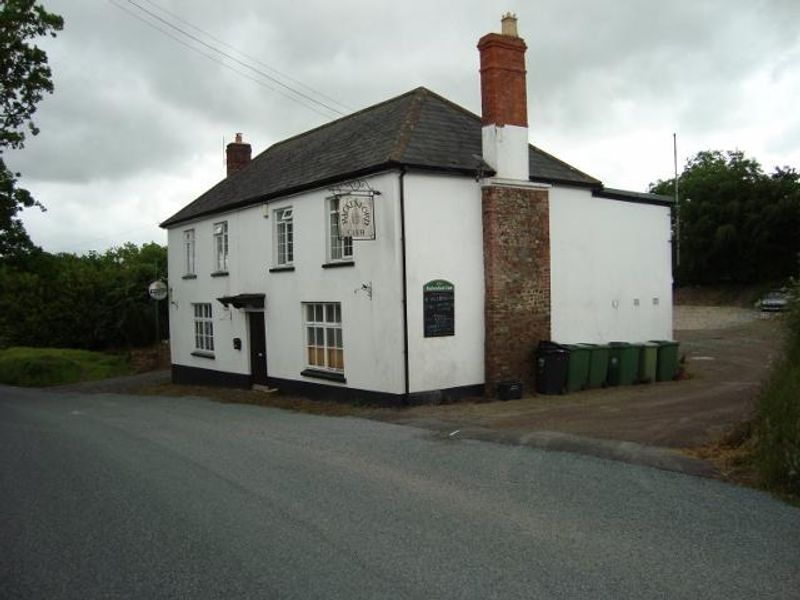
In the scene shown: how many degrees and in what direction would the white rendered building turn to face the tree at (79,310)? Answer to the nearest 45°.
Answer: approximately 90° to its right

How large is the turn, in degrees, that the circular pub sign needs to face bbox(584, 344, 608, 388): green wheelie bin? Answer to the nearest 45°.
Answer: approximately 45° to its left

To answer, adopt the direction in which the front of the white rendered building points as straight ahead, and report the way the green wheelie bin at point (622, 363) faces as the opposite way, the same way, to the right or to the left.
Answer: to the left

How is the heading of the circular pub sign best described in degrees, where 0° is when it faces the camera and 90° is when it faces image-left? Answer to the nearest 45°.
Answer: approximately 0°

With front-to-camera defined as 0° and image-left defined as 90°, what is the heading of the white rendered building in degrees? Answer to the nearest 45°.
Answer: approximately 45°

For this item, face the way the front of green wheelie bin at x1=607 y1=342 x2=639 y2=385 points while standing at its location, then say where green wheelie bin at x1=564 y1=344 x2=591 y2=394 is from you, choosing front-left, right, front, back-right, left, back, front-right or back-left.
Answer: right

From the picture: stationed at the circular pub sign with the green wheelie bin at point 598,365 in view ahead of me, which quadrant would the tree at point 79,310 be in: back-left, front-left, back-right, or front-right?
back-left

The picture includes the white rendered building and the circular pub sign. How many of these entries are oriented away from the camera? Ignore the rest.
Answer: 0

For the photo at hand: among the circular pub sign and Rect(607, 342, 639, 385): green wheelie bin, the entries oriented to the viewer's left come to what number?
0

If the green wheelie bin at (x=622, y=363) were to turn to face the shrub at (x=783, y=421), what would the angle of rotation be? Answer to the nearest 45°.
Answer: approximately 45° to its right

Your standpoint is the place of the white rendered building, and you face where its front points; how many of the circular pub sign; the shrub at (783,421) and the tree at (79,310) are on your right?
2
